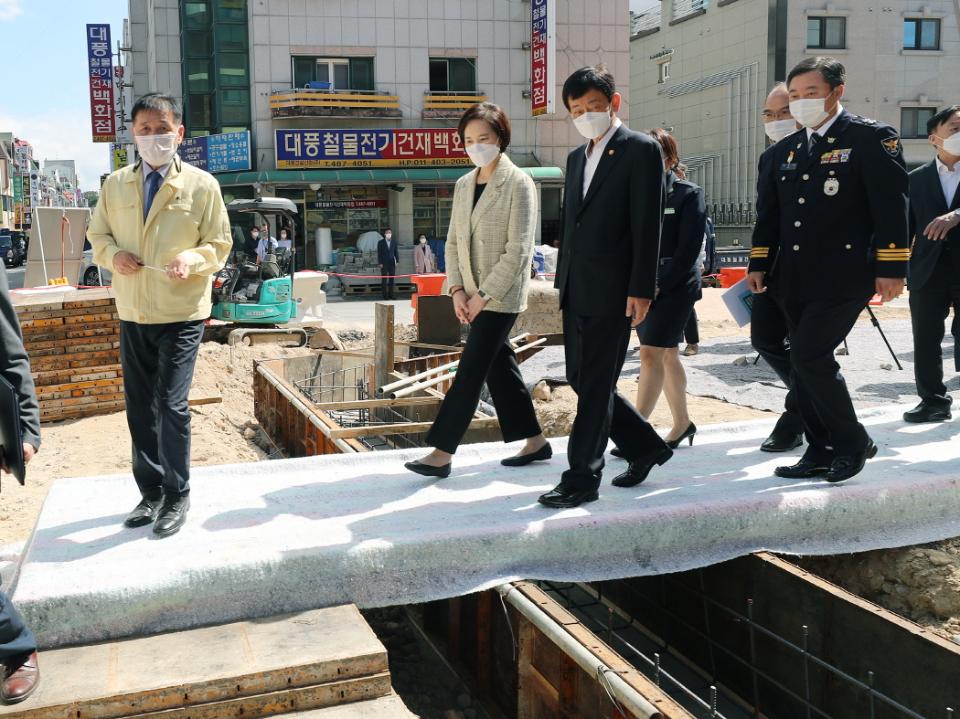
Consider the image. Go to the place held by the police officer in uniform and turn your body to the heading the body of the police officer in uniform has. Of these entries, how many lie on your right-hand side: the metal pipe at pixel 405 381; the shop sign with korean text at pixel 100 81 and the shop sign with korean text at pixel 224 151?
3

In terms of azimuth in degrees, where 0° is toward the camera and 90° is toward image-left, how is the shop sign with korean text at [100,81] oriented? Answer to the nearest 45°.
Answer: approximately 0°

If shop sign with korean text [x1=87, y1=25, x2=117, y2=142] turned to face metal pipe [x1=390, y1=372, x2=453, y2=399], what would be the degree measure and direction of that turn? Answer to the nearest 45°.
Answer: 0° — it already faces it

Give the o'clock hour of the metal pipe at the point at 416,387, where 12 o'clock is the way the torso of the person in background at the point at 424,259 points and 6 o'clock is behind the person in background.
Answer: The metal pipe is roughly at 12 o'clock from the person in background.

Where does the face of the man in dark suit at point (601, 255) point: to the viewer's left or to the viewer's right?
to the viewer's left

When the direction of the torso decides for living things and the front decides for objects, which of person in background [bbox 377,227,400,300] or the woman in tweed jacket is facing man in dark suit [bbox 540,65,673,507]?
the person in background

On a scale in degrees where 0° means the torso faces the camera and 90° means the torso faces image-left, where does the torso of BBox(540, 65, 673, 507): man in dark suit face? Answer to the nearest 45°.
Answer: approximately 45°

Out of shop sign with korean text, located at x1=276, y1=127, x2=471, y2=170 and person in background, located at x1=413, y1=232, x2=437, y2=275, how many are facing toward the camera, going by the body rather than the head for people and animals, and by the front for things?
2

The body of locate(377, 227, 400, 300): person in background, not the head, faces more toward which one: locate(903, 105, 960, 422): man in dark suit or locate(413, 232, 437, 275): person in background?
the man in dark suit

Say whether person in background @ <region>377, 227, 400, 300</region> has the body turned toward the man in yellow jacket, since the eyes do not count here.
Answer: yes

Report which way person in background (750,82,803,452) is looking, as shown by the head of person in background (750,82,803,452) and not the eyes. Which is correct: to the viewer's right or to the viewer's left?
to the viewer's left

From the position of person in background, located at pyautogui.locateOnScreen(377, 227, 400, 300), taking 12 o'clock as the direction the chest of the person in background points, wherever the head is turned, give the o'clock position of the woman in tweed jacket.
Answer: The woman in tweed jacket is roughly at 12 o'clock from the person in background.
